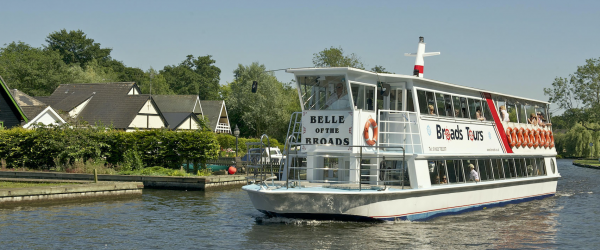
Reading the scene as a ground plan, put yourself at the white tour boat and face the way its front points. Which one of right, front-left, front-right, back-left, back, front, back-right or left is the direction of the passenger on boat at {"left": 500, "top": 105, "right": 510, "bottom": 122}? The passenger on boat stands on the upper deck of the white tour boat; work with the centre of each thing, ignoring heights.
back

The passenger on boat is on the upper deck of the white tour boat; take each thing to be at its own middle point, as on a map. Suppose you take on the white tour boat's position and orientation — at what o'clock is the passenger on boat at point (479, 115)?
The passenger on boat is roughly at 6 o'clock from the white tour boat.

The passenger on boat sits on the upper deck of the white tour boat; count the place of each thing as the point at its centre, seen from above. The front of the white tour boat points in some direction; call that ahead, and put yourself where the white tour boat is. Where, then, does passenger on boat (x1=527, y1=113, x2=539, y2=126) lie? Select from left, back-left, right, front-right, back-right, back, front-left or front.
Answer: back

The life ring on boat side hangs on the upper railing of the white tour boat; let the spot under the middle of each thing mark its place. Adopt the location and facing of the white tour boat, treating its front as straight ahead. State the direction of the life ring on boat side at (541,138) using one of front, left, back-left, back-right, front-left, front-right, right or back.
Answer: back

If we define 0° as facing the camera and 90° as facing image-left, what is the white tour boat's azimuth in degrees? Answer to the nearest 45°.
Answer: approximately 45°

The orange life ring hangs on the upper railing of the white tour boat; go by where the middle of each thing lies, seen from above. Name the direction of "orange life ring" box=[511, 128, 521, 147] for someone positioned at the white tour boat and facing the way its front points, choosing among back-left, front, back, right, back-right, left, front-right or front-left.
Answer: back
